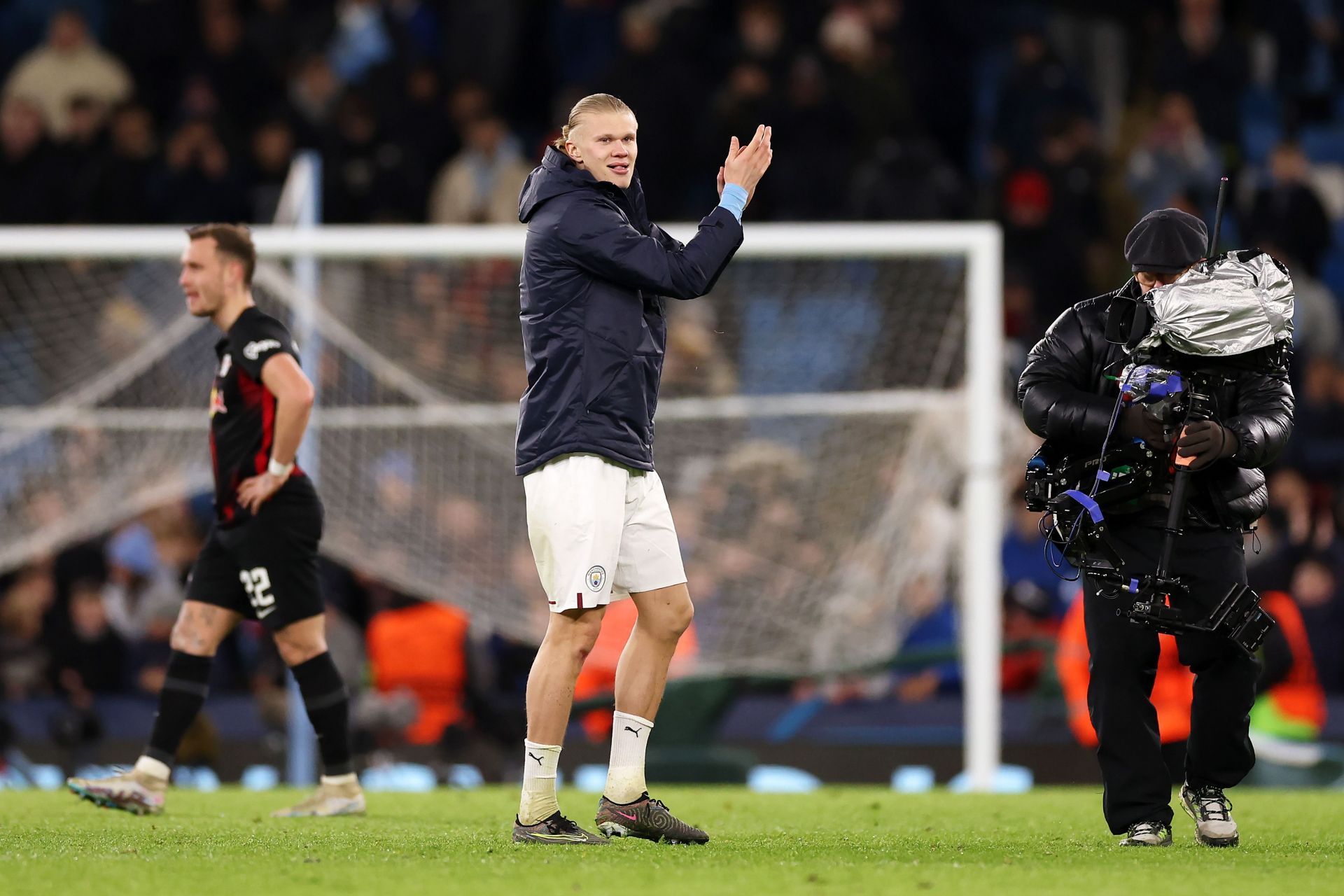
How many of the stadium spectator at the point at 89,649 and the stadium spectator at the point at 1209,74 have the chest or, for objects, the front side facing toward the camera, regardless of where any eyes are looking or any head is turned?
2

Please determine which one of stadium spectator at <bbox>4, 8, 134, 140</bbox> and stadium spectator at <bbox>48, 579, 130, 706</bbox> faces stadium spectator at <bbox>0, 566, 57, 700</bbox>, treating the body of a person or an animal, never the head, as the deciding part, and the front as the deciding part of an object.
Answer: stadium spectator at <bbox>4, 8, 134, 140</bbox>

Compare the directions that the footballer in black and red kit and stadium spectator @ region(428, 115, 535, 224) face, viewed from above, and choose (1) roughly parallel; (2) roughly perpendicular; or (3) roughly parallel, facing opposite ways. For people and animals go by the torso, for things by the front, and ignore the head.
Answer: roughly perpendicular

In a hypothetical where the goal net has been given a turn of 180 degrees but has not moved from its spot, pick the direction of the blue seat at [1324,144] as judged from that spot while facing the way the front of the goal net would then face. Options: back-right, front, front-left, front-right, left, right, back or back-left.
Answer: front-right

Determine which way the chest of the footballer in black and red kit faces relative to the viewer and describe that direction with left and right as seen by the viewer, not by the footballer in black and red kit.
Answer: facing to the left of the viewer

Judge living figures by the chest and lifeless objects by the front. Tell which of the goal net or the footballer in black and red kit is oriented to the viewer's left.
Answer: the footballer in black and red kit

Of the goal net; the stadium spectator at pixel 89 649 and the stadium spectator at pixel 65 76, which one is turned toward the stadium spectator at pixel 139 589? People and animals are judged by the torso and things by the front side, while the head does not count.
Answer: the stadium spectator at pixel 65 76

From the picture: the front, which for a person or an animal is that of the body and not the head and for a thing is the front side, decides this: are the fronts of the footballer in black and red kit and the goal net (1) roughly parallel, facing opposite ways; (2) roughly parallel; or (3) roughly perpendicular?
roughly perpendicular

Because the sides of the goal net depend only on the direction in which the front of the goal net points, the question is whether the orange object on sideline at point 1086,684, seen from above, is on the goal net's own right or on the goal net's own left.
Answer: on the goal net's own left

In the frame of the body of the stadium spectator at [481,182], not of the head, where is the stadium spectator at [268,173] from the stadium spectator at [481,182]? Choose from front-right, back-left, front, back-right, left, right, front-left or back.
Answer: right

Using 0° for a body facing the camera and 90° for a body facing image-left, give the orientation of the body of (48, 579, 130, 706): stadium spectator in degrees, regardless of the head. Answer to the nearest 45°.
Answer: approximately 0°

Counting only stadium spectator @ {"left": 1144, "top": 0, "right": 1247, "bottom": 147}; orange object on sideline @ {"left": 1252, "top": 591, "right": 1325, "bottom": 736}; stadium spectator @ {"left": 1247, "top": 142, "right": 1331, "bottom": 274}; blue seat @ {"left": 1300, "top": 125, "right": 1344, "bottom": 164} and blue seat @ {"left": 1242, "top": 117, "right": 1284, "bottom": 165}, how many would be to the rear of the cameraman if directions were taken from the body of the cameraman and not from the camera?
5
